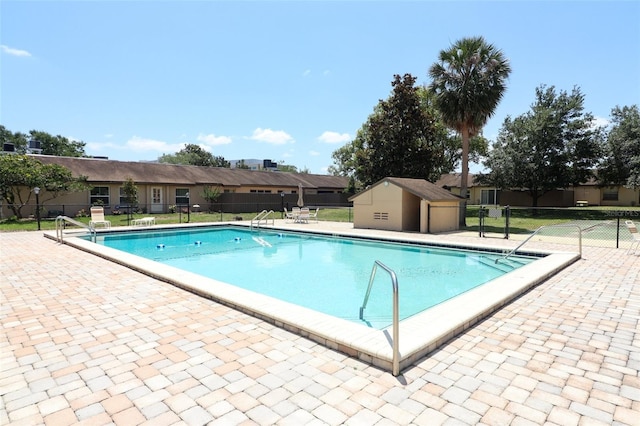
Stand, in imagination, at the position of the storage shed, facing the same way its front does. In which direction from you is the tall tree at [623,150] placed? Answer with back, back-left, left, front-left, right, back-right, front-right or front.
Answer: left

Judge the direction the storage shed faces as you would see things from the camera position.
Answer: facing the viewer and to the right of the viewer

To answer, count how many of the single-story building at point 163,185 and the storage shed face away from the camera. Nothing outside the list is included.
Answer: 0

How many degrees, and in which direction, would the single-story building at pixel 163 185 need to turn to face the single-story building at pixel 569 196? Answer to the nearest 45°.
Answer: approximately 45° to its left

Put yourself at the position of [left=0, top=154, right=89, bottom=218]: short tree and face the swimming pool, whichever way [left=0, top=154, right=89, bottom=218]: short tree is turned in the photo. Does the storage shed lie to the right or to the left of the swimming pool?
left

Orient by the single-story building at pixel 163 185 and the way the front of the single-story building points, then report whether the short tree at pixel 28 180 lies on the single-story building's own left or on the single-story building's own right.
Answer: on the single-story building's own right

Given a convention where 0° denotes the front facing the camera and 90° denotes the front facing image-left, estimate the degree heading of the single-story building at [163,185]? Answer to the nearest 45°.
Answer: approximately 315°

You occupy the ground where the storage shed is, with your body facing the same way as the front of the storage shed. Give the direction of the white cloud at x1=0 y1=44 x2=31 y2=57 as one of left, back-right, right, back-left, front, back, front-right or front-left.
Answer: back-right

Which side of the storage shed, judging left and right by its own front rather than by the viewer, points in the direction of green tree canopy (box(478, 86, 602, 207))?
left

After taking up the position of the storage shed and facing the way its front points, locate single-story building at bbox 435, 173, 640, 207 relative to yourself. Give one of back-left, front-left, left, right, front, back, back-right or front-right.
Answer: left
